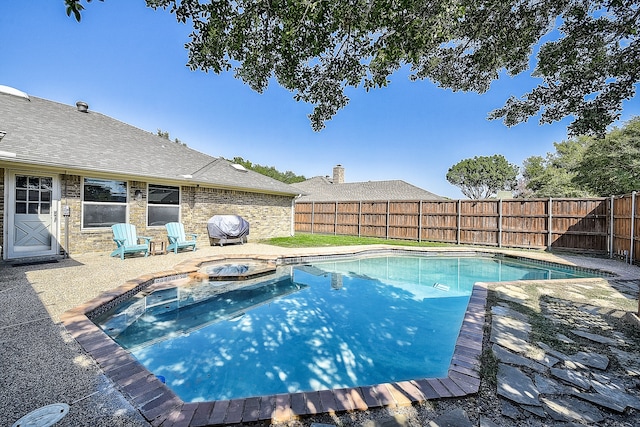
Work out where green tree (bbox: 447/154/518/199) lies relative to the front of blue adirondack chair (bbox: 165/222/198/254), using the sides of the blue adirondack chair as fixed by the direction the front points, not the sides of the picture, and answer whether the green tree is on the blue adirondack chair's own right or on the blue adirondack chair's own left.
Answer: on the blue adirondack chair's own left

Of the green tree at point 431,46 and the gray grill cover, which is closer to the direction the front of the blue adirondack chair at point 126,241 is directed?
the green tree

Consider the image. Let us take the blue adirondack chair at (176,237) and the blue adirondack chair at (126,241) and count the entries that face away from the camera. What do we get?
0

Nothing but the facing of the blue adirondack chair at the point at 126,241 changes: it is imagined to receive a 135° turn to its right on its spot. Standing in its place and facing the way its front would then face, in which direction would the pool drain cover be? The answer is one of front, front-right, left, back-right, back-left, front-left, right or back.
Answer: left

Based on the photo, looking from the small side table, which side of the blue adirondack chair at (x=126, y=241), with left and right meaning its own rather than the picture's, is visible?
left

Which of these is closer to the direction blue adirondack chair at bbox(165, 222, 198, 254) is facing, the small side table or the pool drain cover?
the pool drain cover

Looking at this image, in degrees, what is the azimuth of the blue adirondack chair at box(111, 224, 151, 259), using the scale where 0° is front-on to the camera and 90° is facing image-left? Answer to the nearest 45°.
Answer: approximately 315°

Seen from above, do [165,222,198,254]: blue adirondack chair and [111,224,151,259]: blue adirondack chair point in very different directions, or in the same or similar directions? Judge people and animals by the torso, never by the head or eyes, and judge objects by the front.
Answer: same or similar directions

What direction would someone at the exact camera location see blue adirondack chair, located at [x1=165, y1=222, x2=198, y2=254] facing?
facing the viewer and to the right of the viewer
